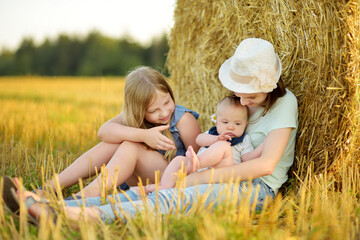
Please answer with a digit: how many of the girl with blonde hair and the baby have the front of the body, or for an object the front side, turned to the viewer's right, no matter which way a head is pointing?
0

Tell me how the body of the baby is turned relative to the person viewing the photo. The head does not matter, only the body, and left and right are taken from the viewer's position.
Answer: facing the viewer and to the left of the viewer

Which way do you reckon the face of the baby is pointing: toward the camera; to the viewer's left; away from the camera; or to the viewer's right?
toward the camera

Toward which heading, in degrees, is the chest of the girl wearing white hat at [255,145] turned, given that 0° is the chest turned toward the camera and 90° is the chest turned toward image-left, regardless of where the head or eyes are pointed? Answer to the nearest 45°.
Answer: approximately 90°

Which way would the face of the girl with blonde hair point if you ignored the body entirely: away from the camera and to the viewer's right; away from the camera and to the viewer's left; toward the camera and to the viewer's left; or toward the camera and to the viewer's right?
toward the camera and to the viewer's right

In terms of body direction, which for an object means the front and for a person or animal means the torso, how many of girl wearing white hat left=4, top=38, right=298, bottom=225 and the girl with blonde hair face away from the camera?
0

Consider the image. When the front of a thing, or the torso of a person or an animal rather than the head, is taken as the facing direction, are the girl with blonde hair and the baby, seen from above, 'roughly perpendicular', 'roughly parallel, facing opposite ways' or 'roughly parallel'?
roughly parallel
